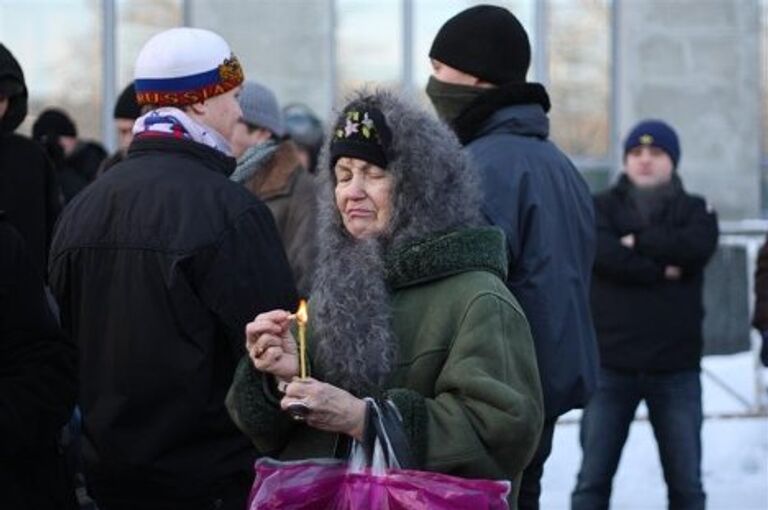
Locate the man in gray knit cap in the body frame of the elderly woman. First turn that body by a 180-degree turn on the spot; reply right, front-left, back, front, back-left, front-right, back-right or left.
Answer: front-left

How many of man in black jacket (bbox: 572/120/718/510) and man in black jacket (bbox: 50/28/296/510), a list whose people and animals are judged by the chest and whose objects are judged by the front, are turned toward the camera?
1

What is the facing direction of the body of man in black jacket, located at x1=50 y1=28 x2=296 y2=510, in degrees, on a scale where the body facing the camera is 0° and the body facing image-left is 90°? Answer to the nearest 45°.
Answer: approximately 225°

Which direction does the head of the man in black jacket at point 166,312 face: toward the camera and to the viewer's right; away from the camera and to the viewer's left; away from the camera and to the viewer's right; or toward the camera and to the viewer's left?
away from the camera and to the viewer's right
